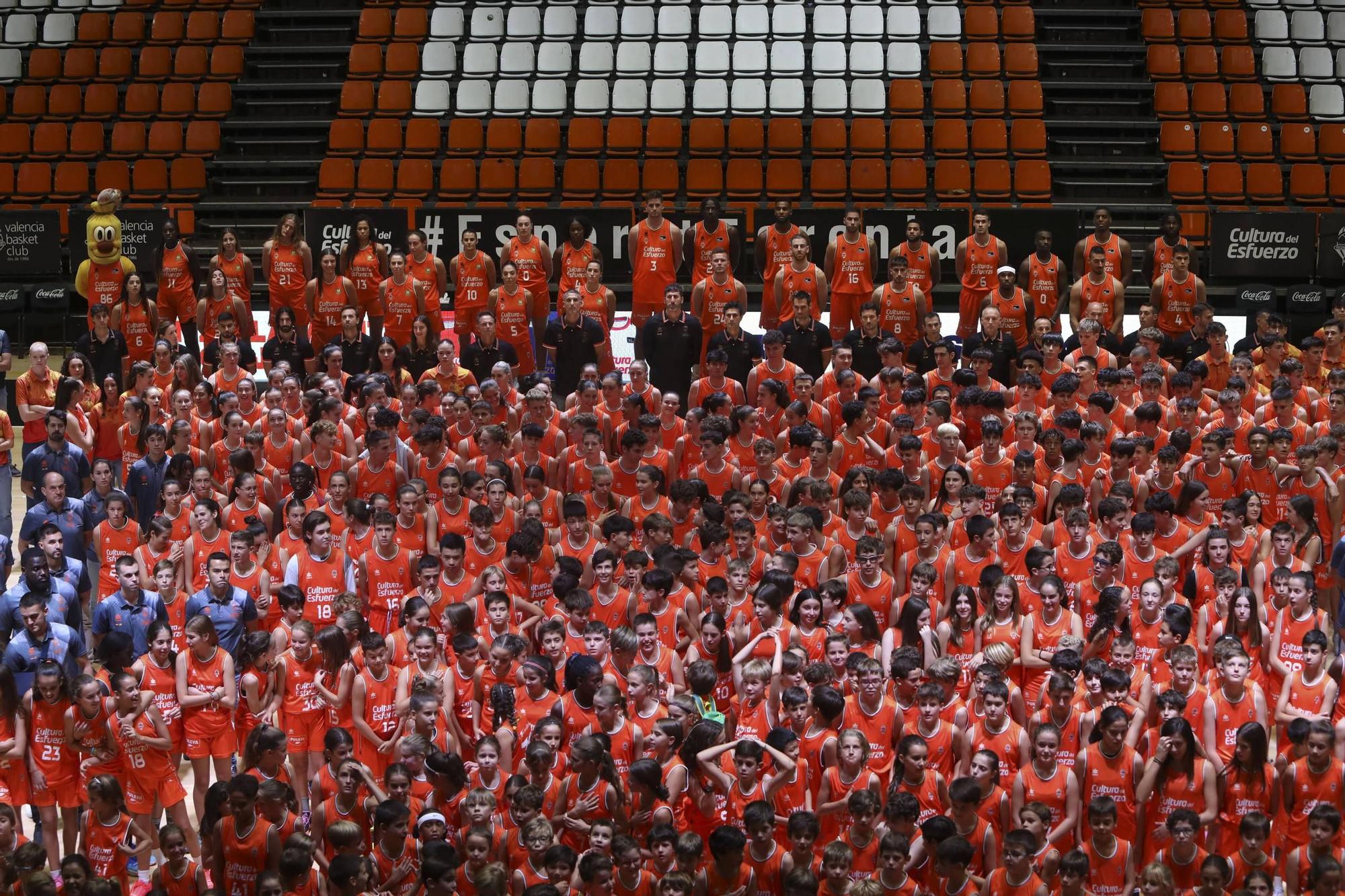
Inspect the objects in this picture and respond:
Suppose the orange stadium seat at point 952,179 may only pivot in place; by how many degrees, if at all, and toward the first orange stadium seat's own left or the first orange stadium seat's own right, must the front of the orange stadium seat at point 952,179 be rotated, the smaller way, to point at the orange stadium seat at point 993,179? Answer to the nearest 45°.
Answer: approximately 90° to the first orange stadium seat's own left

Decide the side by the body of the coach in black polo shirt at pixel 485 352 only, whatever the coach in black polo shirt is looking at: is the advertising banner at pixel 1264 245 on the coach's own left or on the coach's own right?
on the coach's own left

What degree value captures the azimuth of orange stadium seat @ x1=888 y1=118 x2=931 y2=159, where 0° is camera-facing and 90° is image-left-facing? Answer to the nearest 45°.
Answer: approximately 0°

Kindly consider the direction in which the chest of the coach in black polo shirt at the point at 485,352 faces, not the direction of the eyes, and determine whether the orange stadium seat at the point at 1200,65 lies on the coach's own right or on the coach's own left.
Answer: on the coach's own left

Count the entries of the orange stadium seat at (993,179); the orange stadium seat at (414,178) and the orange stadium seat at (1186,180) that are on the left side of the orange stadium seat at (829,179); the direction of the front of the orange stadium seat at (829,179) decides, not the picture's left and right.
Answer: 2

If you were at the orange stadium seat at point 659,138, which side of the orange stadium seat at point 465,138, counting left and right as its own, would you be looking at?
left
